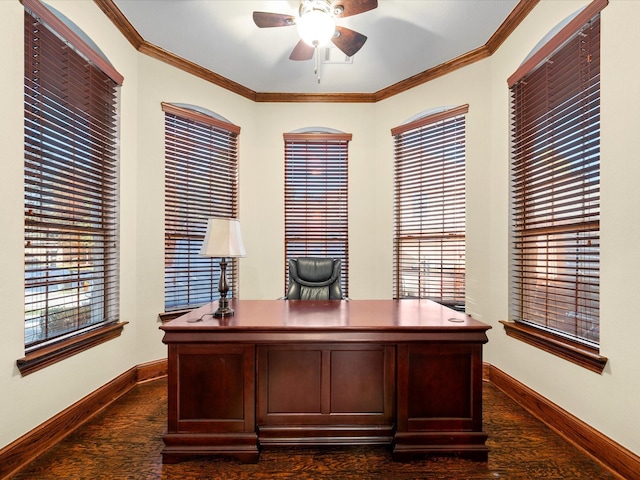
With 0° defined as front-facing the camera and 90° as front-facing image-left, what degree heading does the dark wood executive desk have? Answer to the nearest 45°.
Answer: approximately 180°

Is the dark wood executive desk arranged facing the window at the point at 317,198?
yes

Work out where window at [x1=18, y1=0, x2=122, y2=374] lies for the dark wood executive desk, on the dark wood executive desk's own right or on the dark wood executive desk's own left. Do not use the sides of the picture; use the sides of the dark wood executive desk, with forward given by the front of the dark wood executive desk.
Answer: on the dark wood executive desk's own left

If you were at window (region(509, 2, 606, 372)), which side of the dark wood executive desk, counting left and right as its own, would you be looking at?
right

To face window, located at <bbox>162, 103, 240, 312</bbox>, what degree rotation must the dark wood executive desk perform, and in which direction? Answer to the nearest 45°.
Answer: approximately 45° to its left
